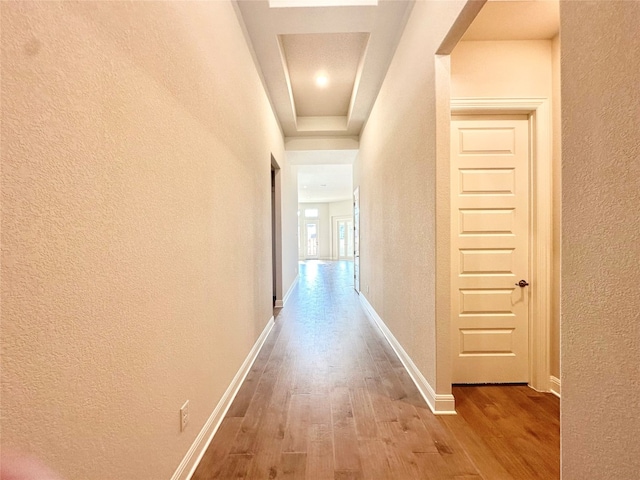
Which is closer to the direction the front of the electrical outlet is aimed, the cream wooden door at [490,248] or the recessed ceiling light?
the cream wooden door

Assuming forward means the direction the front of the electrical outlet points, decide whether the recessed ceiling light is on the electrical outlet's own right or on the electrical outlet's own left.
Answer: on the electrical outlet's own left

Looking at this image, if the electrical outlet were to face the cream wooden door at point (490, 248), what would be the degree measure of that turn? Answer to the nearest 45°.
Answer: approximately 45° to its left

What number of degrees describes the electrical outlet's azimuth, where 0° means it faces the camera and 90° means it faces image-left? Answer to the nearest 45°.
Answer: approximately 315°
